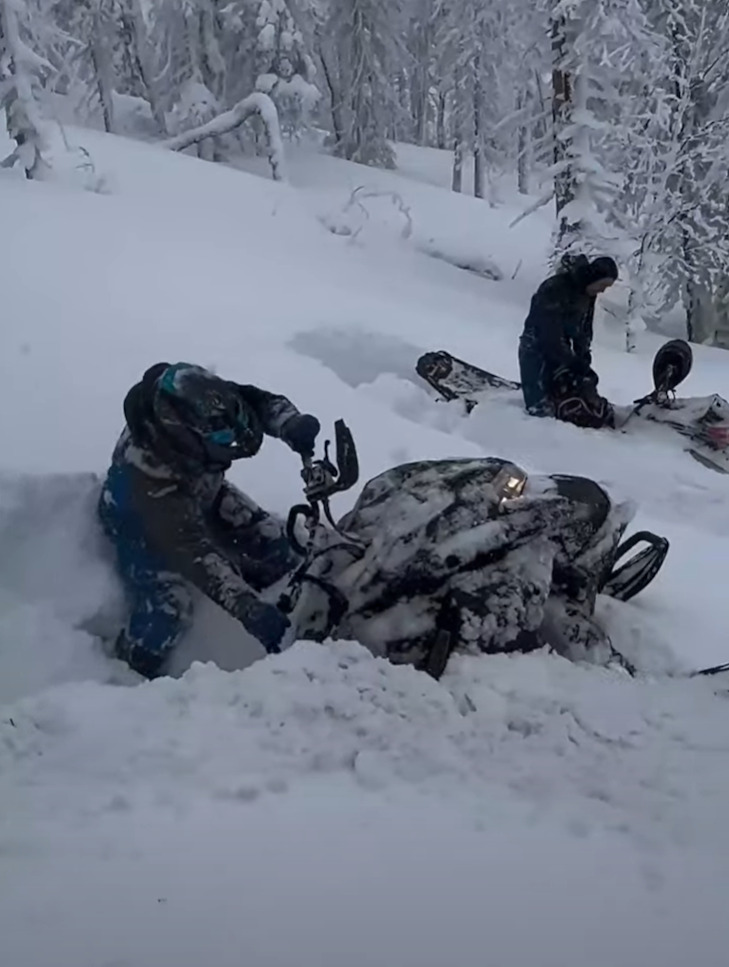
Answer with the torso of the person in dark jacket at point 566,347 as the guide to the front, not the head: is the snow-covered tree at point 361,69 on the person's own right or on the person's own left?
on the person's own left

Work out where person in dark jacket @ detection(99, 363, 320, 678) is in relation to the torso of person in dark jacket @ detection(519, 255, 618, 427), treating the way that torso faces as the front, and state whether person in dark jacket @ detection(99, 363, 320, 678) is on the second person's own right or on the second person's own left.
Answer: on the second person's own right

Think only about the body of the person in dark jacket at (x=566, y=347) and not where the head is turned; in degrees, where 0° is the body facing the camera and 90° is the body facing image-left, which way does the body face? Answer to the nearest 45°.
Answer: approximately 270°

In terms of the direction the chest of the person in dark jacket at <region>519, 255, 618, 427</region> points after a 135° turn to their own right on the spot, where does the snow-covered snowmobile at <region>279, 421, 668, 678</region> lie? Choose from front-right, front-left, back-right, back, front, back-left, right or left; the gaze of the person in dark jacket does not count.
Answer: front-left
